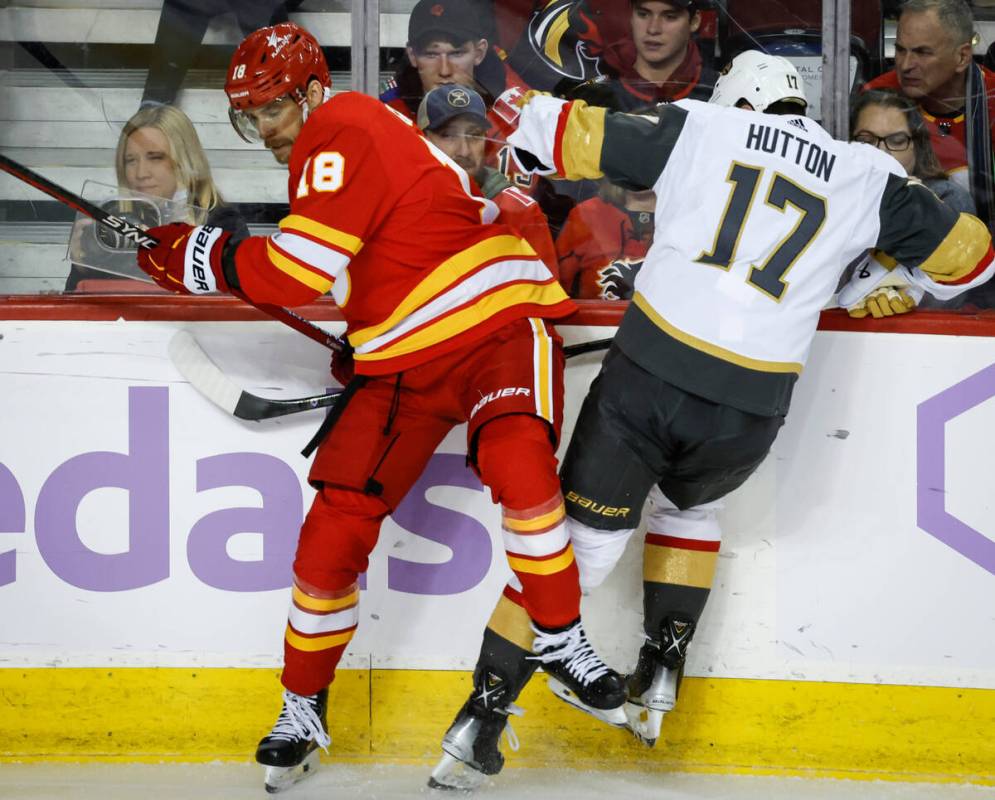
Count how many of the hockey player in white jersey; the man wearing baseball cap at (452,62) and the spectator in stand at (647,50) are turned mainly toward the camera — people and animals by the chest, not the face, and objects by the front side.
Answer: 2

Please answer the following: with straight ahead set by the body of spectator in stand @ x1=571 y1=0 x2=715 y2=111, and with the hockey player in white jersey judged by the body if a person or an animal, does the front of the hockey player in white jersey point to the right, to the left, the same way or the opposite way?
the opposite way

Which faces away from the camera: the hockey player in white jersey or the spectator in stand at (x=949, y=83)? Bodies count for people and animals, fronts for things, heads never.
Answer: the hockey player in white jersey

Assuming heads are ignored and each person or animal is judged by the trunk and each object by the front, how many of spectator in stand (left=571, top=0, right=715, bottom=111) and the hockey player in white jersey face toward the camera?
1

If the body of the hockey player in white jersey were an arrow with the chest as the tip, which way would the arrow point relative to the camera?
away from the camera

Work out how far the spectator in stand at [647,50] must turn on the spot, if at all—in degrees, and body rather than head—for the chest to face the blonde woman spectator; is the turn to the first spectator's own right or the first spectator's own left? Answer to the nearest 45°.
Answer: approximately 90° to the first spectator's own right

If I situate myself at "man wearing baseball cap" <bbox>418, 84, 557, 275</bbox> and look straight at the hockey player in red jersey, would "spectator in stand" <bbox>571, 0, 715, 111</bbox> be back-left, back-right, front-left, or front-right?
back-left

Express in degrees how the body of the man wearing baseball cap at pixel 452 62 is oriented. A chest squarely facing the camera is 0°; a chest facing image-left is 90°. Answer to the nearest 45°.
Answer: approximately 0°
